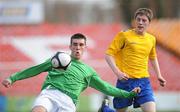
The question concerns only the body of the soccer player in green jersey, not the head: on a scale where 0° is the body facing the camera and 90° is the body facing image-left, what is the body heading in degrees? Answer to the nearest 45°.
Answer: approximately 0°

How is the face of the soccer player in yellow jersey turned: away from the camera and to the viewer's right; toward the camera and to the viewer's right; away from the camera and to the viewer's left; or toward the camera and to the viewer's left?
toward the camera and to the viewer's left
